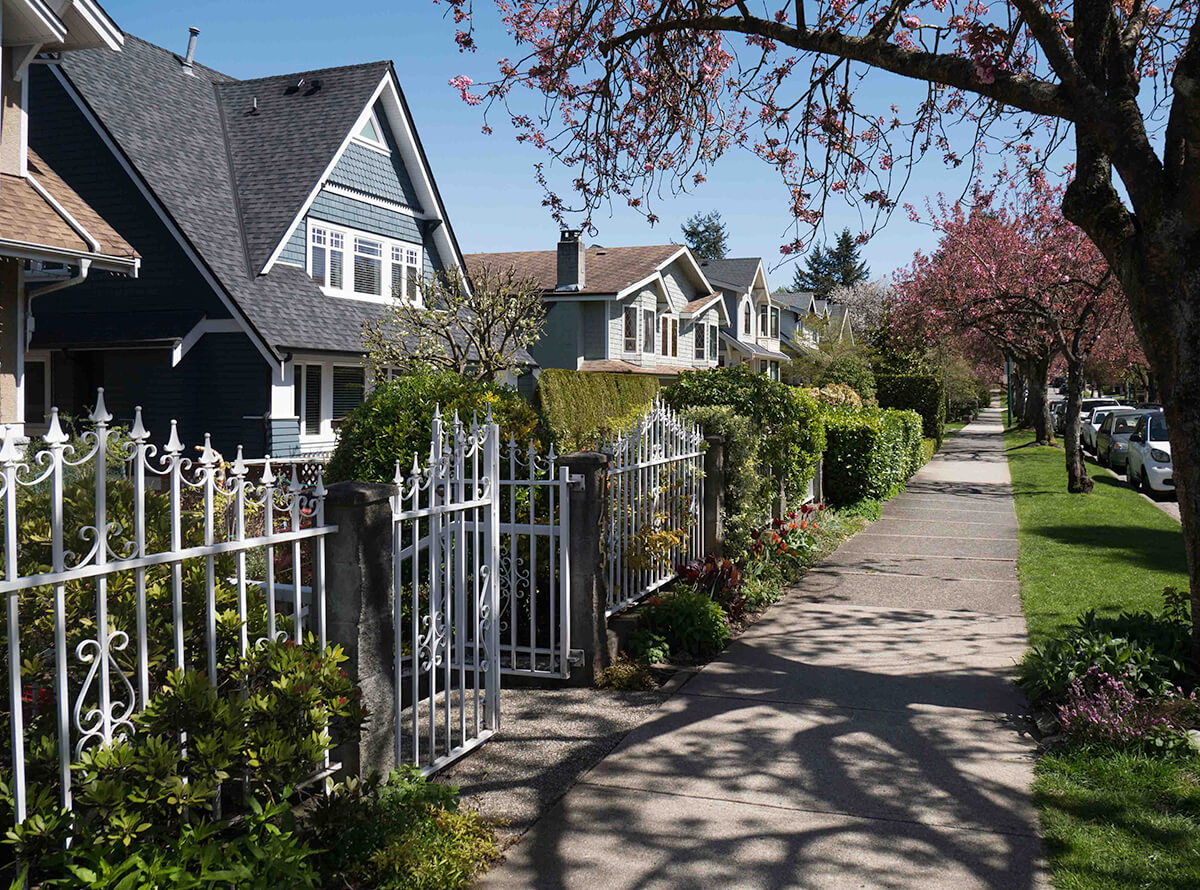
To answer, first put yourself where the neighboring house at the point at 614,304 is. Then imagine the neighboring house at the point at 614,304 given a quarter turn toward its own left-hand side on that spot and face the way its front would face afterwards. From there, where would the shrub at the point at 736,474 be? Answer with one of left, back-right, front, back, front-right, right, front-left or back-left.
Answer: back-right

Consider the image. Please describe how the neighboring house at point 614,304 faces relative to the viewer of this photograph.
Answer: facing the viewer and to the right of the viewer

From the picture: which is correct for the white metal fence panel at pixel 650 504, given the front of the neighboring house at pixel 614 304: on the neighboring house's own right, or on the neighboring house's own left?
on the neighboring house's own right

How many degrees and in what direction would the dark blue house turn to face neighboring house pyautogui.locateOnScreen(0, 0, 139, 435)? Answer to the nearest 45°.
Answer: approximately 45° to its right

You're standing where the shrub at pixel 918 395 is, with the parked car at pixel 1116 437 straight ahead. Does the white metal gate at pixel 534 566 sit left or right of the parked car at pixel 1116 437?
right

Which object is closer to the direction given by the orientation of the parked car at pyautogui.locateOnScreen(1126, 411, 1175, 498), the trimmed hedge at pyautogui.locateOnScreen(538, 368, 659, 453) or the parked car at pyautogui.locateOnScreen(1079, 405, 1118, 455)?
the trimmed hedge

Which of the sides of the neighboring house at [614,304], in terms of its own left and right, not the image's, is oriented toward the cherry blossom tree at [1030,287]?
front

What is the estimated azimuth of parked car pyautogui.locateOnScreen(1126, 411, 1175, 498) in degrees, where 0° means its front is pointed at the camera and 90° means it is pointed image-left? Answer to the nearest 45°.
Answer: approximately 0°

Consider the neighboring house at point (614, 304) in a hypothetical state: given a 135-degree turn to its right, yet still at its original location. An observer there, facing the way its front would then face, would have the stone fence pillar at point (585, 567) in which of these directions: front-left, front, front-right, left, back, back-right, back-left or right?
left

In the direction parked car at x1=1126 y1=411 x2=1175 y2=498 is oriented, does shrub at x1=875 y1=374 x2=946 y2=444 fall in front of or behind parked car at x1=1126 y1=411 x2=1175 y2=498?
behind

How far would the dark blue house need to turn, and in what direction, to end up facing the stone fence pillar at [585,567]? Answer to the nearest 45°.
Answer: approximately 45° to its right

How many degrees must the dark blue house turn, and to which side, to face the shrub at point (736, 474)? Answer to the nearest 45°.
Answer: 0° — it already faces it

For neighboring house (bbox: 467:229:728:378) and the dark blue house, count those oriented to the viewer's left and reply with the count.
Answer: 0

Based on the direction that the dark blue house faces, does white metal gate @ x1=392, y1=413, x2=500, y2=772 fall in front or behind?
in front

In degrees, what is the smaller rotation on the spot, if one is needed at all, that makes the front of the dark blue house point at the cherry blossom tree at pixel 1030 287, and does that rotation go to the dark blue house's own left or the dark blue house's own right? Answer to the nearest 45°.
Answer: approximately 45° to the dark blue house's own left

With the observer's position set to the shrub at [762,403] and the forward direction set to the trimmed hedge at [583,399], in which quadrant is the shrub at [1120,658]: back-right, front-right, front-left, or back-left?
back-left

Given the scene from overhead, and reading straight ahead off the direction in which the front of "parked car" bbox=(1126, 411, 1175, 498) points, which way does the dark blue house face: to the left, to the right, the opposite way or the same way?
to the left
